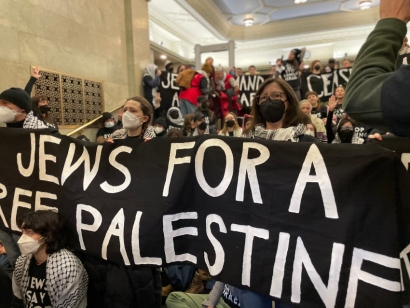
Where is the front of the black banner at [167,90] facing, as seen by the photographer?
facing the viewer

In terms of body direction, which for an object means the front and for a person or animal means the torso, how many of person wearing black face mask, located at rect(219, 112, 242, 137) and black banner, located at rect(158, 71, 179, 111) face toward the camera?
2

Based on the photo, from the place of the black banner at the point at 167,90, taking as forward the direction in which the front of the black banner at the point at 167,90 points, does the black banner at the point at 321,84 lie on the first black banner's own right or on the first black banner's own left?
on the first black banner's own left

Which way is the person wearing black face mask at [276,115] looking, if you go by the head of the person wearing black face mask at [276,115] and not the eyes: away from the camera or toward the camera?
toward the camera

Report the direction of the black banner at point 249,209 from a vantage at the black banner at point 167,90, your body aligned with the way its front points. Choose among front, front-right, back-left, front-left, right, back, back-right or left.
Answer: front

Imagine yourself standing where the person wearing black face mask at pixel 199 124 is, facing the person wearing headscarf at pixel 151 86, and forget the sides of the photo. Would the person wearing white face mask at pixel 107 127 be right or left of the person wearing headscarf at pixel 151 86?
left

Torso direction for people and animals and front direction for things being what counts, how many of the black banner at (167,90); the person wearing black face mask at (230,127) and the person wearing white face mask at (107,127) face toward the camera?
3

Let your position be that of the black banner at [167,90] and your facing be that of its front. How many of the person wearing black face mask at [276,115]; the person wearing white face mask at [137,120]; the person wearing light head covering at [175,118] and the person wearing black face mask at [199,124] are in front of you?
4

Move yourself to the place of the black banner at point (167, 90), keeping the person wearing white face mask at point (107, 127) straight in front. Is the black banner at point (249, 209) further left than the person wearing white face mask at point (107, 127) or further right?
left

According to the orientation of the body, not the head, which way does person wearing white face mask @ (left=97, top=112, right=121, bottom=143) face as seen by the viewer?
toward the camera

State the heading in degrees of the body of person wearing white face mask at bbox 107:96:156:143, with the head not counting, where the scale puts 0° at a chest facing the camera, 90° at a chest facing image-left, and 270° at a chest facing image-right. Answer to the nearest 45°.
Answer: approximately 45°

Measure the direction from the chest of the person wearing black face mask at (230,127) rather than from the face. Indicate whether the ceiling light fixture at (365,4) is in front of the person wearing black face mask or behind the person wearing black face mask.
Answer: behind

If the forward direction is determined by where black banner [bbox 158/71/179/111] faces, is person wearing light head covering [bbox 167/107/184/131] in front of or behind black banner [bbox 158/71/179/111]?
in front

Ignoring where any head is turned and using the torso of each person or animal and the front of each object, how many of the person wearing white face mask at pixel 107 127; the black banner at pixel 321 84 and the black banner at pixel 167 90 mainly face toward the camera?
3
